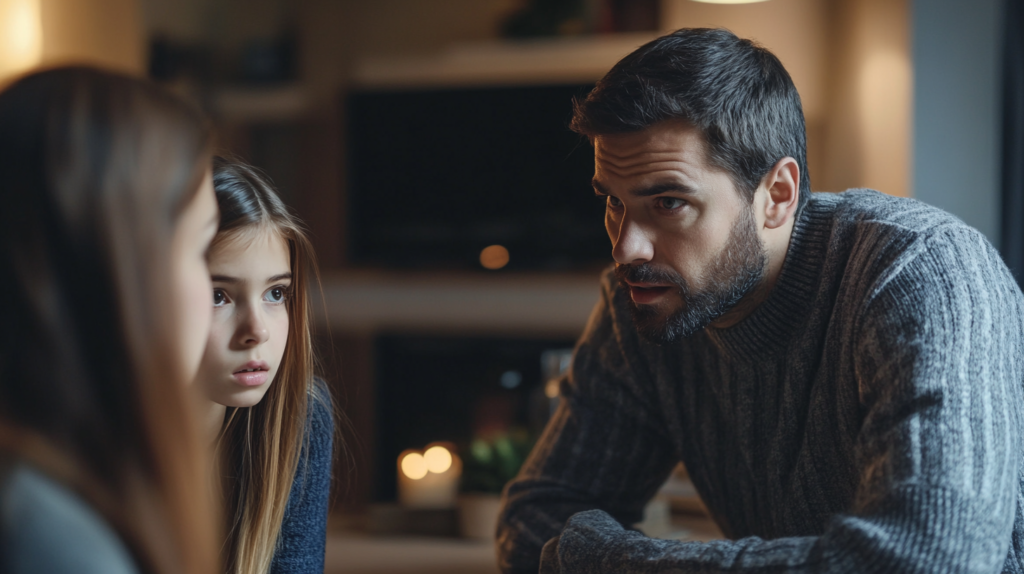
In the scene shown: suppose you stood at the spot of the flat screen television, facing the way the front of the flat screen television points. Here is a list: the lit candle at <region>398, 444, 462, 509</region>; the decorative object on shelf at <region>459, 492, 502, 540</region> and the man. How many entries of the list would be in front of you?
3

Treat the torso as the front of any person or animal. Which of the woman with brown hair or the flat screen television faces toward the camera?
the flat screen television

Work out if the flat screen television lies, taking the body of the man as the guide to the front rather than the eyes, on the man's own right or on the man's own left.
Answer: on the man's own right

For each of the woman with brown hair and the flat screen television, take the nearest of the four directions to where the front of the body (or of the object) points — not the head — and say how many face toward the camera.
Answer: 1

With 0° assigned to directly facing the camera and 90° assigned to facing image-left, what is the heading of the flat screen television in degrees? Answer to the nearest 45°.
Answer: approximately 0°

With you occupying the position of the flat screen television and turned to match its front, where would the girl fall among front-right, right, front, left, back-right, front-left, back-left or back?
front

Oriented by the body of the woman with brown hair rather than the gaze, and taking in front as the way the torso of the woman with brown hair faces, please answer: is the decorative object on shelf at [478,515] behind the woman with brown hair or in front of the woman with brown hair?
in front

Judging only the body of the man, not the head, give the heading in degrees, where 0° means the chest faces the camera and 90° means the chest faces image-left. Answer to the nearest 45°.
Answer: approximately 45°

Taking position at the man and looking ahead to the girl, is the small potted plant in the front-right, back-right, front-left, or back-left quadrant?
front-right

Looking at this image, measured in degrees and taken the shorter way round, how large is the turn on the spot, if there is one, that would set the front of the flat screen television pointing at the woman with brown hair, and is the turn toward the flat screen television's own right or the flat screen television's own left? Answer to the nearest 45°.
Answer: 0° — it already faces them

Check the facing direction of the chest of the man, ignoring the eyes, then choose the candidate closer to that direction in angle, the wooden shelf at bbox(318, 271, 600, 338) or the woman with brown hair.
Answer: the woman with brown hair
